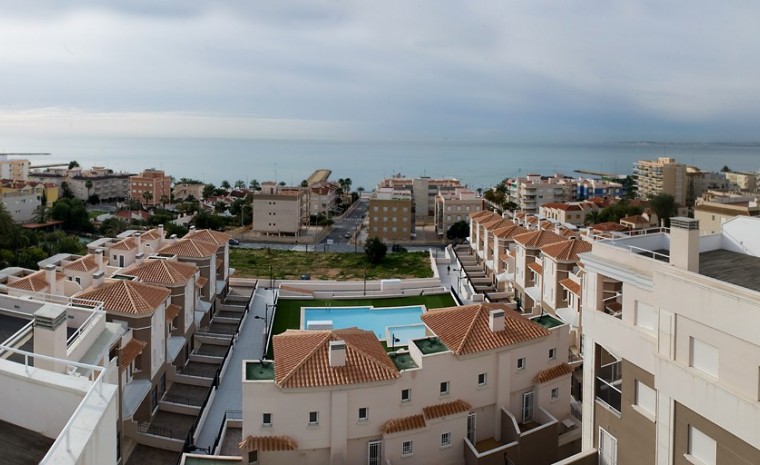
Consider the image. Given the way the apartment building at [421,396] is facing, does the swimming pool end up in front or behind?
behind

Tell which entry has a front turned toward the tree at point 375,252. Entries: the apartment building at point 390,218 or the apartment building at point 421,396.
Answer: the apartment building at point 390,218

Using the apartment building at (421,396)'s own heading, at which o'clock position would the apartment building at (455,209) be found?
the apartment building at (455,209) is roughly at 6 o'clock from the apartment building at (421,396).

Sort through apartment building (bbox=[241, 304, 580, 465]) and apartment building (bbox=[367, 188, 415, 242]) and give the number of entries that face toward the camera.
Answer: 2

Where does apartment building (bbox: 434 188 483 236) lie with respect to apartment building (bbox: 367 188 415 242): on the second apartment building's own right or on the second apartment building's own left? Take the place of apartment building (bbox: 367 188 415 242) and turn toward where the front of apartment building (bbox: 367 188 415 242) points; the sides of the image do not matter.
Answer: on the second apartment building's own left

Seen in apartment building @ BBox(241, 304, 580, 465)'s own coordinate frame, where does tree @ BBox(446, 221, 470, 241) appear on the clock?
The tree is roughly at 6 o'clock from the apartment building.

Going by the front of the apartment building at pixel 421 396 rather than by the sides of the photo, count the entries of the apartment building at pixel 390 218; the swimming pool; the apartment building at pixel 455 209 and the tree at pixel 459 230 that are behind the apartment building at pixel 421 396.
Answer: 4

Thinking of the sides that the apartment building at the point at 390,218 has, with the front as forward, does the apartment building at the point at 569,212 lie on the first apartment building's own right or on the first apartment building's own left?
on the first apartment building's own left

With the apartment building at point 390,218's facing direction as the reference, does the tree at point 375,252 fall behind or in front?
in front
